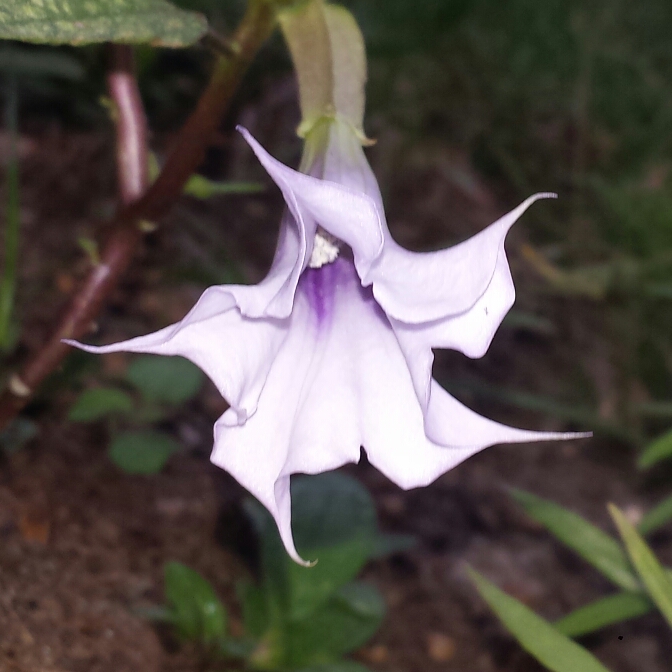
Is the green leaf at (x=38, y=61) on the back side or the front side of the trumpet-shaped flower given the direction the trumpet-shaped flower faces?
on the back side

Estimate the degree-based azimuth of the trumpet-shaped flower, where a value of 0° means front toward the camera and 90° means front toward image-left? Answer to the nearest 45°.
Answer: approximately 0°
